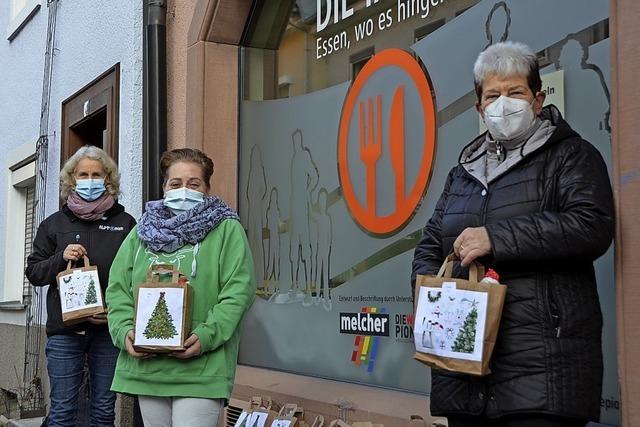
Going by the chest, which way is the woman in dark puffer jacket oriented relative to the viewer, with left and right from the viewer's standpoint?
facing the viewer and to the left of the viewer

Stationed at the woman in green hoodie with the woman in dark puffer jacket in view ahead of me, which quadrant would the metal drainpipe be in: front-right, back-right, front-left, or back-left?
back-left

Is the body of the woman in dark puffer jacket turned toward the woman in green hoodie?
no

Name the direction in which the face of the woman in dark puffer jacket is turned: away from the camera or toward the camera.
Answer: toward the camera

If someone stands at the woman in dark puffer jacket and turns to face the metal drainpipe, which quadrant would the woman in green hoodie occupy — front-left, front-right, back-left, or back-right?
front-left

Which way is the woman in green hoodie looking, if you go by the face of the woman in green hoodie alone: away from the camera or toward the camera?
toward the camera

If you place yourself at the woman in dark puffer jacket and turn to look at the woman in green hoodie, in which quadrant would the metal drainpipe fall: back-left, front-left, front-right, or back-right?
front-right

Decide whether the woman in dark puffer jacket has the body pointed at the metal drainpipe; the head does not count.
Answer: no
